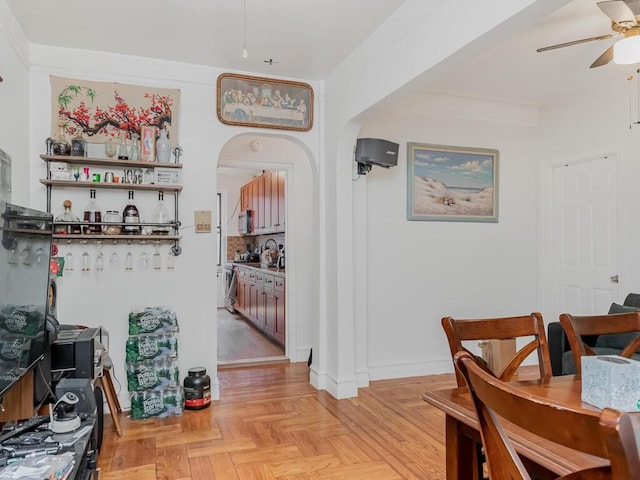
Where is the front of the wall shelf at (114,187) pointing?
toward the camera

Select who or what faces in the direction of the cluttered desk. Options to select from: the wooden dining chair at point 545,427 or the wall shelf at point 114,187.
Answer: the wall shelf

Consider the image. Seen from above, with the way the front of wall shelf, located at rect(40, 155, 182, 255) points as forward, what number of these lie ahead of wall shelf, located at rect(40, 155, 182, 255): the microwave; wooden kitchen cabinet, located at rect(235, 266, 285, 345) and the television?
1

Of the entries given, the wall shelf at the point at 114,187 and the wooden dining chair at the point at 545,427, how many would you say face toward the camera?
1

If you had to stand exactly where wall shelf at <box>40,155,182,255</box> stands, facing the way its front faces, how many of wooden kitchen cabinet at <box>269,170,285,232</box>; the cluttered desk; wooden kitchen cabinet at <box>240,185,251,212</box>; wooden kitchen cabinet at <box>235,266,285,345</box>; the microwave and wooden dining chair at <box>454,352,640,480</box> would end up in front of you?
2

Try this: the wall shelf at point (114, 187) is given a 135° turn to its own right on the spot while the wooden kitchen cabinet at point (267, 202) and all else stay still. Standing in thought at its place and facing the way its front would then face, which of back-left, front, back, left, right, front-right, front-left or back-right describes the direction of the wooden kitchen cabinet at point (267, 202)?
right

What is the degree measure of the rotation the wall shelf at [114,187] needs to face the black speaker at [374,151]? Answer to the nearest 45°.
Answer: approximately 90° to its left

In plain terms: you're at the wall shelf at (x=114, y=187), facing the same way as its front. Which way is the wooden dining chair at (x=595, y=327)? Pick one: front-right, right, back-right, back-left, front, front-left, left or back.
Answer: front-left

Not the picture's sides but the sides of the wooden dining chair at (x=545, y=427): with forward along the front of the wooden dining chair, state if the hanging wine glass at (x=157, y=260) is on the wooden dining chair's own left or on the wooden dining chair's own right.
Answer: on the wooden dining chair's own left

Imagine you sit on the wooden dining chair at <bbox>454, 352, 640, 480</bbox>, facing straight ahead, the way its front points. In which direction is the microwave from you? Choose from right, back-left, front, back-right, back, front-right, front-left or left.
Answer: left

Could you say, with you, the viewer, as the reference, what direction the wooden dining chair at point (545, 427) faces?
facing away from the viewer and to the right of the viewer

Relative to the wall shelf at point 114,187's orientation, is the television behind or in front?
in front

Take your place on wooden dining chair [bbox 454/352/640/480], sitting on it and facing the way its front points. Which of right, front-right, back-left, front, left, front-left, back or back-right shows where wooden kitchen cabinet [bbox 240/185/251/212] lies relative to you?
left

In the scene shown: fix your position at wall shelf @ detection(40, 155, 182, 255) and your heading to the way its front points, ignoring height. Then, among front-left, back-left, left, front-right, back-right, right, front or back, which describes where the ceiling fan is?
front-left
